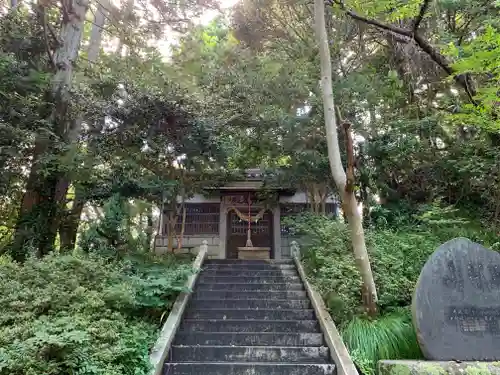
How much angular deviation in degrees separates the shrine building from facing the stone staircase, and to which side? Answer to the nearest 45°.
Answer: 0° — it already faces it

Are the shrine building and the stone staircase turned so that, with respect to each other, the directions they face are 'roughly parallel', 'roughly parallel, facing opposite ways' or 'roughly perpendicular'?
roughly parallel

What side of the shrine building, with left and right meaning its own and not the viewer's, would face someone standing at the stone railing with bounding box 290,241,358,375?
front

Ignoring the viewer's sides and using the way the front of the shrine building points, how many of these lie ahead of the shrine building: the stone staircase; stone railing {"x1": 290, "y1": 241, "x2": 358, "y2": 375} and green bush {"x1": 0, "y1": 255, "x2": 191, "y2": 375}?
3

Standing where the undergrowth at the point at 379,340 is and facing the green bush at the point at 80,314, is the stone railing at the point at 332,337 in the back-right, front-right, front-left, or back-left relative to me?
front-right

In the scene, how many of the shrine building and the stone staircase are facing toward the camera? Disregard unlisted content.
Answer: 2

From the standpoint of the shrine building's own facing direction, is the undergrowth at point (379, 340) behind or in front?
in front

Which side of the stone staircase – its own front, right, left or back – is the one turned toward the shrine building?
back

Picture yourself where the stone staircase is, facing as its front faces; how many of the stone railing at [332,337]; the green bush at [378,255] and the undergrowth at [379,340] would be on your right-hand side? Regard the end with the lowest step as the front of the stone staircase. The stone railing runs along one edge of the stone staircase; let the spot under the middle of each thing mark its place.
0

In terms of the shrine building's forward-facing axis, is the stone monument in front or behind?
in front

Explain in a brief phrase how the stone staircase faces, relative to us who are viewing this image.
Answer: facing the viewer

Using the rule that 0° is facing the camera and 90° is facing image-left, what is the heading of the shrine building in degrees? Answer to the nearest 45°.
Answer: approximately 0°
